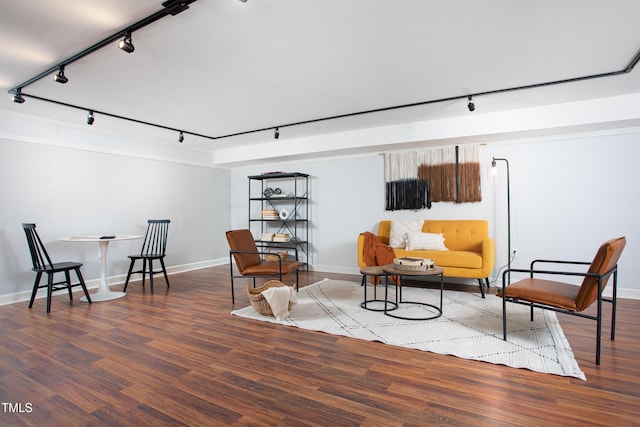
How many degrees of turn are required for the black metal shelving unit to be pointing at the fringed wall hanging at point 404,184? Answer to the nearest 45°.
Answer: approximately 90° to its left

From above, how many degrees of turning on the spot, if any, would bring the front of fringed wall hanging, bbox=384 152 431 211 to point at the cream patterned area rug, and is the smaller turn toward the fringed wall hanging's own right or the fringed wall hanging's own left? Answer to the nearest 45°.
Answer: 0° — it already faces it

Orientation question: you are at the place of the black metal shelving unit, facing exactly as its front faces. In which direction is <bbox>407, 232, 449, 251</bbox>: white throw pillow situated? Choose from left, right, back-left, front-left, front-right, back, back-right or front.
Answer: left

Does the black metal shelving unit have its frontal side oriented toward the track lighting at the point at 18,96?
yes

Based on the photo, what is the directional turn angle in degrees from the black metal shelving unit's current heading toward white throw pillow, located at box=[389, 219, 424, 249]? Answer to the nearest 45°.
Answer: approximately 90° to its left

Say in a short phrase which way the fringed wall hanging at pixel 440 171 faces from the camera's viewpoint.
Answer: facing the viewer

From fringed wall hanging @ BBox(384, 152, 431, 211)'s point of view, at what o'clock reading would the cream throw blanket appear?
The cream throw blanket is roughly at 1 o'clock from the fringed wall hanging.

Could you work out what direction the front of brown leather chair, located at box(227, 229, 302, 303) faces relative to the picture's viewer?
facing the viewer and to the right of the viewer

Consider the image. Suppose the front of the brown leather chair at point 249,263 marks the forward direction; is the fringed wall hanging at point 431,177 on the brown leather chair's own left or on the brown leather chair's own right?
on the brown leather chair's own left

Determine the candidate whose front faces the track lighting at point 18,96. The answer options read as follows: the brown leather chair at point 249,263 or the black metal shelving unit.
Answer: the black metal shelving unit

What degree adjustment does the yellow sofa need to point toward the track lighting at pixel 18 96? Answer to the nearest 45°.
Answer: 0° — it already faces it

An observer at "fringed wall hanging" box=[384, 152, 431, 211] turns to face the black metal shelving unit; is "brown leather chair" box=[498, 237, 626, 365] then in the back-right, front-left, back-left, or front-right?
back-left

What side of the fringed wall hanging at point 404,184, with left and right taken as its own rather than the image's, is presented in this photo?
front

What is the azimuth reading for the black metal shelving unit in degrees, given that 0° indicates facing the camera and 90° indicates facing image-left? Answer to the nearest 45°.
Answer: approximately 45°

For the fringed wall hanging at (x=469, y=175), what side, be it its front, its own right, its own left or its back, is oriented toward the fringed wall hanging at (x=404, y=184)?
right
